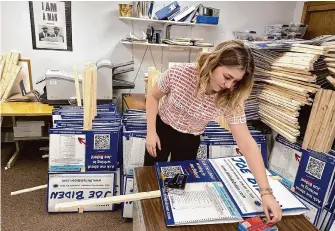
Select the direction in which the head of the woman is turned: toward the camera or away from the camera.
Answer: toward the camera

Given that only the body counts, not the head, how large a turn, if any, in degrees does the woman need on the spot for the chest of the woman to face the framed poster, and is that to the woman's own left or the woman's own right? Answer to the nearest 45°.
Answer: approximately 180°

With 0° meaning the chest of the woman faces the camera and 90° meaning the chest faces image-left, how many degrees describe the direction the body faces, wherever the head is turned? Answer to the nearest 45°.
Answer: approximately 315°

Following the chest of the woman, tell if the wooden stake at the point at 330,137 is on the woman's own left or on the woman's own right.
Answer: on the woman's own left

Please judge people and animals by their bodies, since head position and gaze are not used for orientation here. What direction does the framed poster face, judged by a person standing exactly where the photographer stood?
facing the viewer

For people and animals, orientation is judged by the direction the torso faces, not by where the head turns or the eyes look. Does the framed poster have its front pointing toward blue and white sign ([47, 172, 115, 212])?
yes

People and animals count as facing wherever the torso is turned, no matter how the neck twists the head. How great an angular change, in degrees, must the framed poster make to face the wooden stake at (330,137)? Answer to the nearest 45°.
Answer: approximately 45° to its left

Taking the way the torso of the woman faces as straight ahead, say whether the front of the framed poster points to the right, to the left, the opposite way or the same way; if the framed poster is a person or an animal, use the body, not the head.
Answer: the same way

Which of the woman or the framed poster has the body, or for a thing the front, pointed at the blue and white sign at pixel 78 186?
the framed poster

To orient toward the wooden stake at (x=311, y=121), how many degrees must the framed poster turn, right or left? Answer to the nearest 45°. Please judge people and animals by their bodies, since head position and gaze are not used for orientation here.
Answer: approximately 45° to its left

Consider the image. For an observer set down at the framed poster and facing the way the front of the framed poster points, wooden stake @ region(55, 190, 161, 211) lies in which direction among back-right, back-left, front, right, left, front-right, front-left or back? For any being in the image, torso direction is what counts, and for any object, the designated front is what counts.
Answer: front

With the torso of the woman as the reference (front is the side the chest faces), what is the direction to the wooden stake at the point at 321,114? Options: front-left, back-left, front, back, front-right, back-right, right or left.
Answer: left

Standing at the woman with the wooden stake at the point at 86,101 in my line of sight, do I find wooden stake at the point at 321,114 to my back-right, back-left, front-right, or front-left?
back-right

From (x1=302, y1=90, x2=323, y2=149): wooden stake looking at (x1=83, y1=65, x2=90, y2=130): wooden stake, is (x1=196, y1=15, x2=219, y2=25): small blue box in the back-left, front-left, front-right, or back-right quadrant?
front-right
